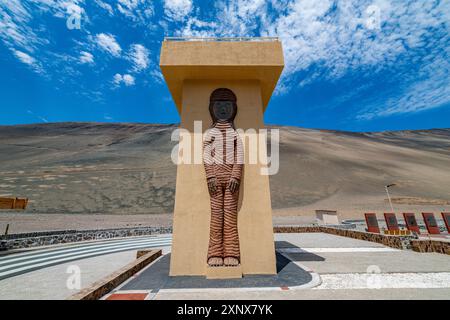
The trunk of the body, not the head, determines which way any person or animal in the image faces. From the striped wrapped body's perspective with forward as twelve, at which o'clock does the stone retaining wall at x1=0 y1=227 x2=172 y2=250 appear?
The stone retaining wall is roughly at 4 o'clock from the striped wrapped body.

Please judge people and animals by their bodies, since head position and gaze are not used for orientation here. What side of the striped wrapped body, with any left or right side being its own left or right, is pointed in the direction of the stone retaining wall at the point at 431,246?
left

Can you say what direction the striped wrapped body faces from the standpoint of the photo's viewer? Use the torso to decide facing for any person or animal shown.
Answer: facing the viewer

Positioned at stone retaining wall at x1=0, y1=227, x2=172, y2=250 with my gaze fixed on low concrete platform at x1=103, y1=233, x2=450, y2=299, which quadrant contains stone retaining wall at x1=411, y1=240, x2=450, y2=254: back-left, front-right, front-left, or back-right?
front-left

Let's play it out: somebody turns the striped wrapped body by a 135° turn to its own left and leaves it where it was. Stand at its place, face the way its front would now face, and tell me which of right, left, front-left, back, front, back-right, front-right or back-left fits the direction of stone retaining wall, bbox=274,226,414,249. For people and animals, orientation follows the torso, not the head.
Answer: front
